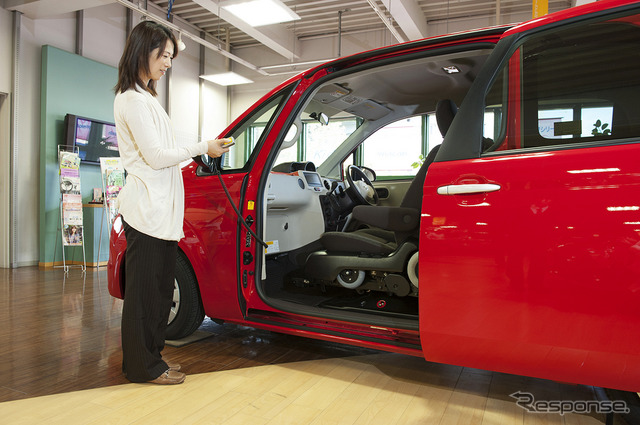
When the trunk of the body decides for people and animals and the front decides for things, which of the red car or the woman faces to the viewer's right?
the woman

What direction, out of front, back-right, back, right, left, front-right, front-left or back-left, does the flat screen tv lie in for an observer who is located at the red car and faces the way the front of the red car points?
front

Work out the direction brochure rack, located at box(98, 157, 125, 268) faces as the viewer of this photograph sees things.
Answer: facing the viewer and to the right of the viewer

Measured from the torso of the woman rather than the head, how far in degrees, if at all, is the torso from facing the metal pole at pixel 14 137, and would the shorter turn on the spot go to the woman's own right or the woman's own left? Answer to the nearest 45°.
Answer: approximately 90° to the woman's own left

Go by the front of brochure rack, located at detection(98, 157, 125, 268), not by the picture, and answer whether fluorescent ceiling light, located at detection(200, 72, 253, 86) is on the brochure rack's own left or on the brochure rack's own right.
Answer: on the brochure rack's own left

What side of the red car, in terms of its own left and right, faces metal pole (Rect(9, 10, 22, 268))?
front

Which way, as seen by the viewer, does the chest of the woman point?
to the viewer's right

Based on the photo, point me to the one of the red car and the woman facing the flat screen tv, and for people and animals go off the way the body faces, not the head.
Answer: the red car

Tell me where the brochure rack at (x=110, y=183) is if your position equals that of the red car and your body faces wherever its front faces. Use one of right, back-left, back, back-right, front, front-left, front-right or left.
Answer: front

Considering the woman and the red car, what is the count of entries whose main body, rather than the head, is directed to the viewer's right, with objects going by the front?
1
